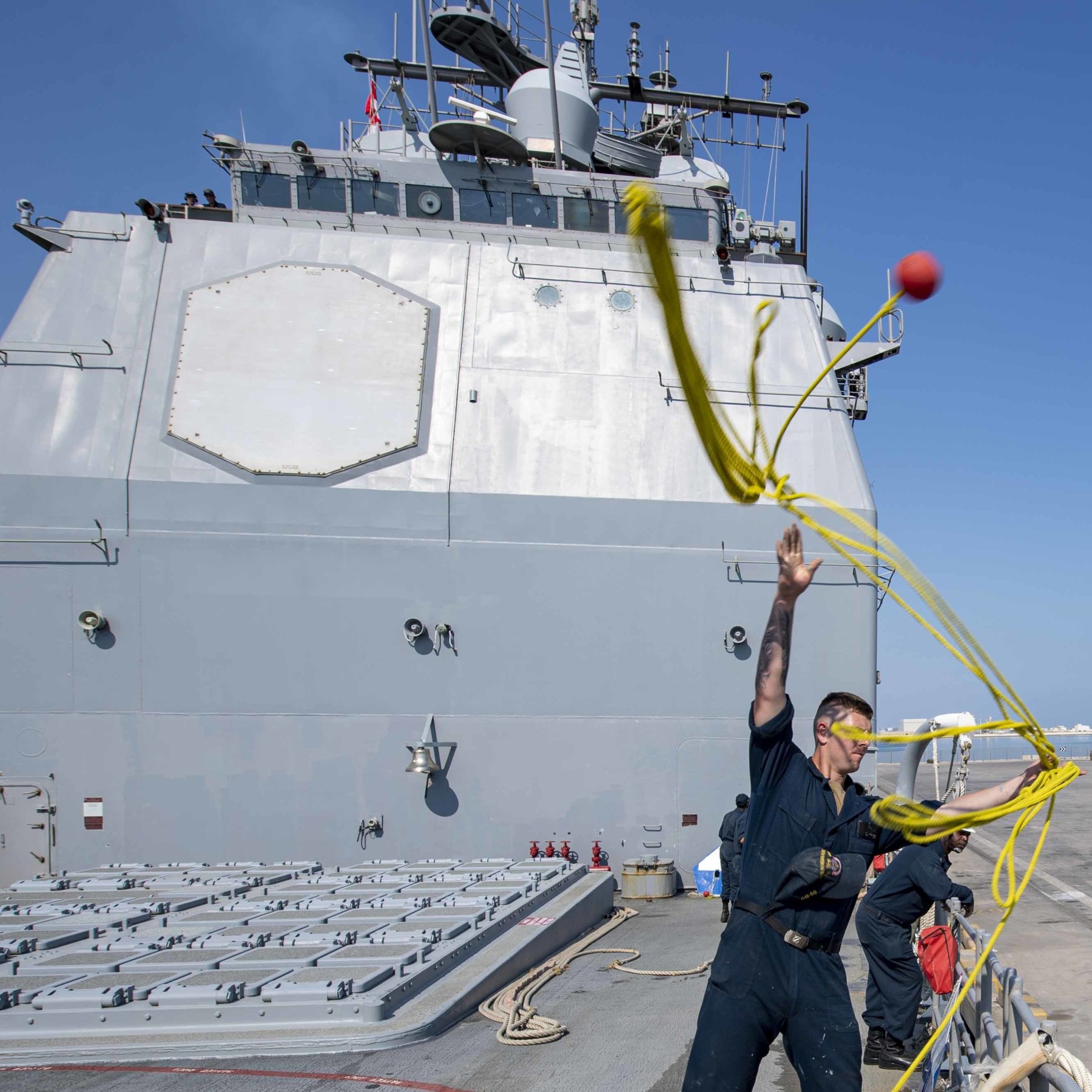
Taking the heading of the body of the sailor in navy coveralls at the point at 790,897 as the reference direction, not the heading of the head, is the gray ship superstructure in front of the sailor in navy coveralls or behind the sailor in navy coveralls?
behind

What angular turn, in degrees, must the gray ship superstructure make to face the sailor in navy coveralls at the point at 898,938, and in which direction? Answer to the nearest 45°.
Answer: approximately 45° to its left

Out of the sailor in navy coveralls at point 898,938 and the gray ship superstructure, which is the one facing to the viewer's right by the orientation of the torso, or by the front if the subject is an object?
the sailor in navy coveralls

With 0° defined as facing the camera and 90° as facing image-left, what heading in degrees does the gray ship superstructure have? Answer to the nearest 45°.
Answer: approximately 0°

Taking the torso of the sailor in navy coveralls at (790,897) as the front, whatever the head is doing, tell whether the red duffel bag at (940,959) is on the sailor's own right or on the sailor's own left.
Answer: on the sailor's own left

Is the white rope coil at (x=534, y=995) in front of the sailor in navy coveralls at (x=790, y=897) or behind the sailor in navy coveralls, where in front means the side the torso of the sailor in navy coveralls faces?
behind

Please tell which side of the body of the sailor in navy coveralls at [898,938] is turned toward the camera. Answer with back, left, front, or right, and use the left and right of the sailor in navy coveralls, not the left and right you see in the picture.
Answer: right

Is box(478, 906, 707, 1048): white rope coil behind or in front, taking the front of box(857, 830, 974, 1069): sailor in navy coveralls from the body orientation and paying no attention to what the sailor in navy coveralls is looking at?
behind

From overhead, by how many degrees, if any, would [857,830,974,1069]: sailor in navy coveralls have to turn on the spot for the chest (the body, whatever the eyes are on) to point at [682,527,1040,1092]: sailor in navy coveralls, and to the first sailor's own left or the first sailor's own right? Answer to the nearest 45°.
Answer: approximately 90° to the first sailor's own right

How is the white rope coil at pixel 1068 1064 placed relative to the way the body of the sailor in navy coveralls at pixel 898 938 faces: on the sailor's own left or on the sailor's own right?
on the sailor's own right

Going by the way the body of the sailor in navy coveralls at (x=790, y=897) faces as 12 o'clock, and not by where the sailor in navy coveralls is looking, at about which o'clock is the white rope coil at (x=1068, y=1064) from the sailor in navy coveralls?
The white rope coil is roughly at 11 o'clock from the sailor in navy coveralls.

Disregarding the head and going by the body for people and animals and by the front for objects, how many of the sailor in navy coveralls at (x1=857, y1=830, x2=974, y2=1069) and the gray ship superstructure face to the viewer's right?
1
